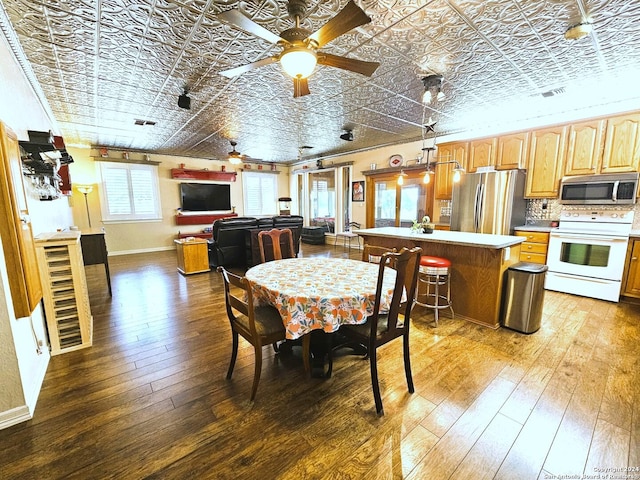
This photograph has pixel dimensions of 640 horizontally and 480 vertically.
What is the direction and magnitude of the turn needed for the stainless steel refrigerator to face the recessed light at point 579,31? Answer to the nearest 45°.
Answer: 0° — it already faces it

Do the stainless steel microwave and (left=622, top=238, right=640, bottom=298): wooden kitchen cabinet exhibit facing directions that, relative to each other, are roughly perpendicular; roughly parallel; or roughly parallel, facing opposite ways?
roughly parallel

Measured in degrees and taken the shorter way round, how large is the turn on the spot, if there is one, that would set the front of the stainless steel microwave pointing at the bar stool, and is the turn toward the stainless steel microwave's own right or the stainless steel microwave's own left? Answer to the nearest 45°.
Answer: approximately 45° to the stainless steel microwave's own right

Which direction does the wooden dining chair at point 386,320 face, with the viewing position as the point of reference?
facing away from the viewer and to the left of the viewer

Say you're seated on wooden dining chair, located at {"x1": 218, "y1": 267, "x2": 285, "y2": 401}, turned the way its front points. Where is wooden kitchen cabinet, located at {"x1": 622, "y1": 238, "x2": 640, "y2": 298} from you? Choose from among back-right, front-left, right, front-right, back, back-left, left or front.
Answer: front-right

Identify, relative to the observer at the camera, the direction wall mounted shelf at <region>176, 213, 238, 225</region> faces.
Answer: facing the viewer

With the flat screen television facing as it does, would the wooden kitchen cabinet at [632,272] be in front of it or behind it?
in front

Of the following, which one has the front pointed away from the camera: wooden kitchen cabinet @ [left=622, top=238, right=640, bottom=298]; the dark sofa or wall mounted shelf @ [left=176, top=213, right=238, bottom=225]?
the dark sofa

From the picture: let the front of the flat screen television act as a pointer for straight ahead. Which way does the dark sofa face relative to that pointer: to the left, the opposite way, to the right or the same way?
the opposite way

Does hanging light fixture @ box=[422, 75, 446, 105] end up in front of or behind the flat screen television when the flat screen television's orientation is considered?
in front

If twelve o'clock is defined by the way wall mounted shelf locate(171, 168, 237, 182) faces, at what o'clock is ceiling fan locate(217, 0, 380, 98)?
The ceiling fan is roughly at 12 o'clock from the wall mounted shelf.

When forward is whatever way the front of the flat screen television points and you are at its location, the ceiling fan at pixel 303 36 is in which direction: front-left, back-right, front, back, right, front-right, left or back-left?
front

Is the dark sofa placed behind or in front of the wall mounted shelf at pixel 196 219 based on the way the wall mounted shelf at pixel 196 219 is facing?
in front

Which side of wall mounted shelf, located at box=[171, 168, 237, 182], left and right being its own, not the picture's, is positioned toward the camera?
front

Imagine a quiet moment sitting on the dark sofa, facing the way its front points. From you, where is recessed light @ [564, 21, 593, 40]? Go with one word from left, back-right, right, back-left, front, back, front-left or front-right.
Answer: back-right

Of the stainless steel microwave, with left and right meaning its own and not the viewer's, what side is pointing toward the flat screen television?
right
